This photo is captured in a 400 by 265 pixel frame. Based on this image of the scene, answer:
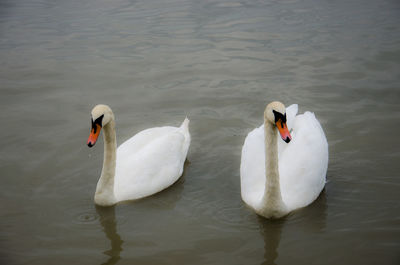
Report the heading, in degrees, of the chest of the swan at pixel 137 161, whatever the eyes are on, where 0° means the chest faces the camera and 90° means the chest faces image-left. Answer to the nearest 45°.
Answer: approximately 45°

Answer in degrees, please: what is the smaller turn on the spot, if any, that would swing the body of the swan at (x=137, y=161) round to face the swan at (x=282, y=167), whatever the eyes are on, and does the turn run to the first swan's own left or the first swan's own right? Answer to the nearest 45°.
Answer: approximately 90° to the first swan's own left

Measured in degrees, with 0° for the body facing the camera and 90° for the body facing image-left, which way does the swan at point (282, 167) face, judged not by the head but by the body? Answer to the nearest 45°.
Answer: approximately 0°

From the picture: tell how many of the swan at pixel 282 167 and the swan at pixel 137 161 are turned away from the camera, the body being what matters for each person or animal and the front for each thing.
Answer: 0

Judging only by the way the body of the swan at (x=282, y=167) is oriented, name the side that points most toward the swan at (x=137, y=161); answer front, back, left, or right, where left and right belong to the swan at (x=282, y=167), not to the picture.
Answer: right
